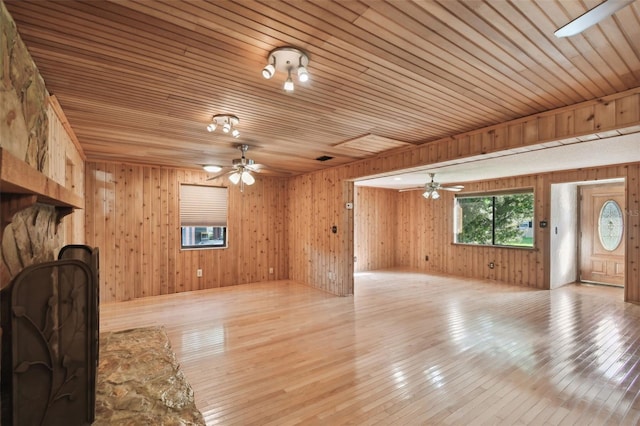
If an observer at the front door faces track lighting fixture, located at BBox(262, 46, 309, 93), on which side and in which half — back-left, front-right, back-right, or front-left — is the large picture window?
front-right

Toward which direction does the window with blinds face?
toward the camera

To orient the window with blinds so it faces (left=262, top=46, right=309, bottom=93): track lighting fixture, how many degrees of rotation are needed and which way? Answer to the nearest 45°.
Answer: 0° — it already faces it

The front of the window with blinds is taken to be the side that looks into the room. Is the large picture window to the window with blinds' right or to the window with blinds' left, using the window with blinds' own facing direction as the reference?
on its left

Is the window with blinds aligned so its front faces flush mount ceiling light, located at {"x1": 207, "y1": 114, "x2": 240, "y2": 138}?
yes

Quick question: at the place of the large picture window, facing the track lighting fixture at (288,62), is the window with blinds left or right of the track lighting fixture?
right

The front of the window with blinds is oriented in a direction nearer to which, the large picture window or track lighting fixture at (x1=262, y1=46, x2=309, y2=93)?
the track lighting fixture

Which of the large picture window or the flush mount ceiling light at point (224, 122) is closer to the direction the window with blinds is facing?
the flush mount ceiling light

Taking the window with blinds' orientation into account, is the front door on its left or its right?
on its left
